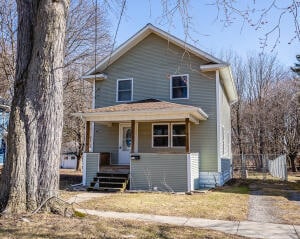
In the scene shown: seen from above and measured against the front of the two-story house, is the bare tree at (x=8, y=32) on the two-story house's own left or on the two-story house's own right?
on the two-story house's own right

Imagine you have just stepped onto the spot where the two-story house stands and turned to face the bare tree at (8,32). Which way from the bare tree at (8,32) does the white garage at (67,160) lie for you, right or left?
right

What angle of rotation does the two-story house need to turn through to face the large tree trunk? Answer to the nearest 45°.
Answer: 0° — it already faces it

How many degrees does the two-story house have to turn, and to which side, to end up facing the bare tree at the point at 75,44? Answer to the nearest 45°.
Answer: approximately 135° to its right

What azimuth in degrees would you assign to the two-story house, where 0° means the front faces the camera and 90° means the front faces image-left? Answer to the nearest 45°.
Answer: approximately 0°

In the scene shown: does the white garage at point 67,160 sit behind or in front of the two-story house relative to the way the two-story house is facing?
behind
